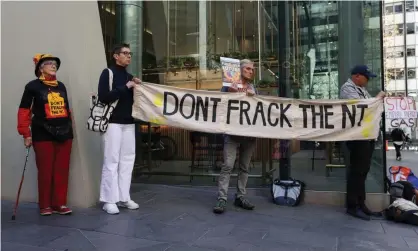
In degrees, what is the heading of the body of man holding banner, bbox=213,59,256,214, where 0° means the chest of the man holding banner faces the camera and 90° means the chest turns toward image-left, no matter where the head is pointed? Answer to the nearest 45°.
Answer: approximately 315°

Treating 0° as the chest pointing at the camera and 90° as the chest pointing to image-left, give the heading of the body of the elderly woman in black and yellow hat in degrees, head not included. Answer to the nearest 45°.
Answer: approximately 315°

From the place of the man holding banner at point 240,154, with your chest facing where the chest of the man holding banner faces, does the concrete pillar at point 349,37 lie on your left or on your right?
on your left

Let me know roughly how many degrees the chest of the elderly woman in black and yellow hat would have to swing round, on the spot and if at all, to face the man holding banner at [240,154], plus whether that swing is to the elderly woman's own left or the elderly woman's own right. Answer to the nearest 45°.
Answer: approximately 45° to the elderly woman's own left
